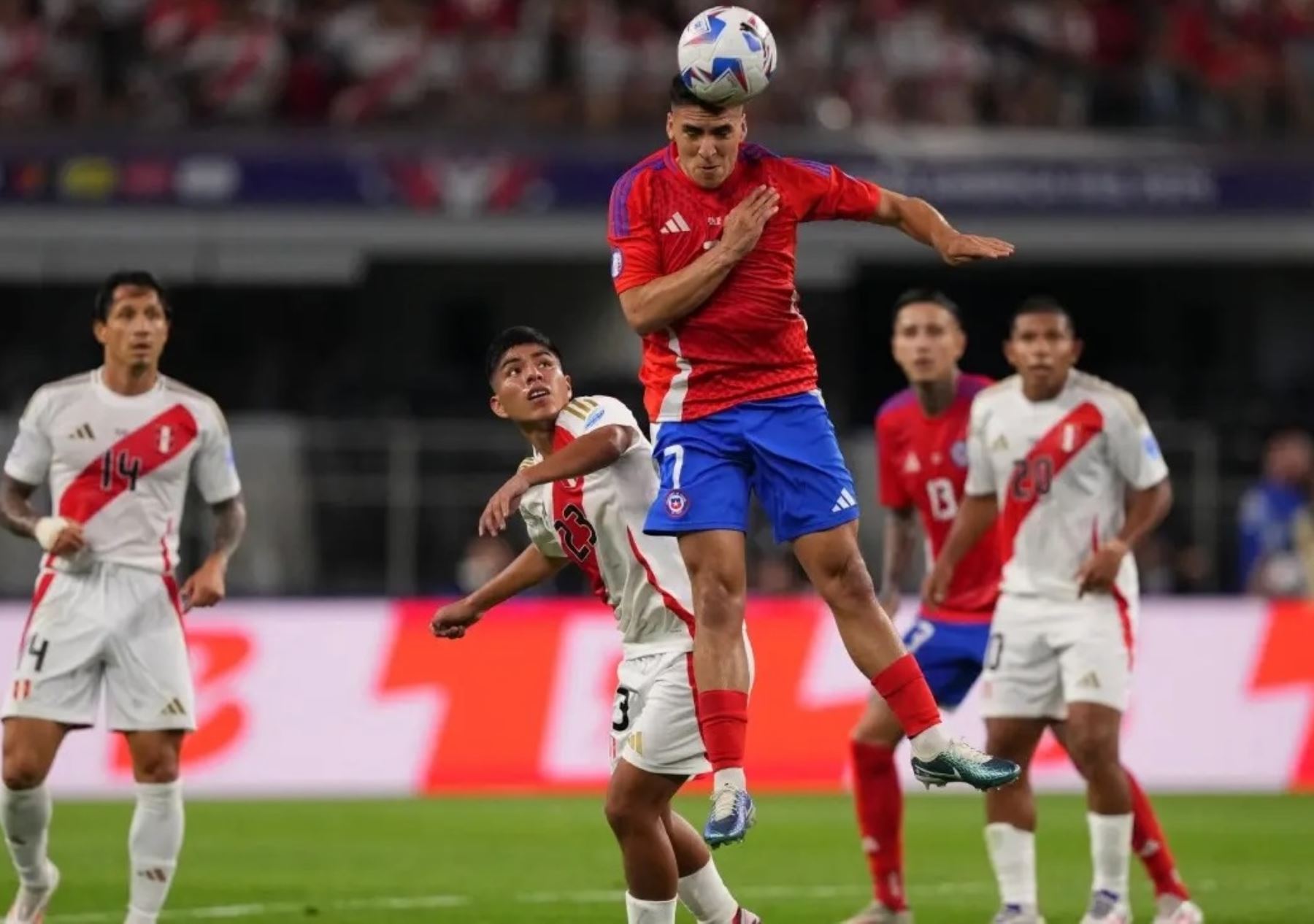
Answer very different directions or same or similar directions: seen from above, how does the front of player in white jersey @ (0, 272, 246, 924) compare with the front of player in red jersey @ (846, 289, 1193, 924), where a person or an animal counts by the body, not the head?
same or similar directions

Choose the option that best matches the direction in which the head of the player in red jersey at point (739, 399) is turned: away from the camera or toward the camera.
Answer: toward the camera

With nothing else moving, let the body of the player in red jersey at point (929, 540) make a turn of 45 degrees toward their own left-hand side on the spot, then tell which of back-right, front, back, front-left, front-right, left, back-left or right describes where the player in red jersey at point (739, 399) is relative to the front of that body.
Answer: front-right

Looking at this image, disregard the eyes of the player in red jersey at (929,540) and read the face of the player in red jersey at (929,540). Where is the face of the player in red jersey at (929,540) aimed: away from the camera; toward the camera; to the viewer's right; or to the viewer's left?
toward the camera

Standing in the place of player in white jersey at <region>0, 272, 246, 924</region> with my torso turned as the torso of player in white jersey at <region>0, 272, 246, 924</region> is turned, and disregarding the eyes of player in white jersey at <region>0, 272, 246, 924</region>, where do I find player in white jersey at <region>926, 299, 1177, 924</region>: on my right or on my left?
on my left

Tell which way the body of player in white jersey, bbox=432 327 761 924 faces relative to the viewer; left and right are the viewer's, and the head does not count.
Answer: facing the viewer and to the left of the viewer

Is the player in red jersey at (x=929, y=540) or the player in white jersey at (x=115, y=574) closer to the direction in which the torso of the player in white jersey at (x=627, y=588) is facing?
the player in white jersey

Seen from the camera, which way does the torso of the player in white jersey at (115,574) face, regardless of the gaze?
toward the camera

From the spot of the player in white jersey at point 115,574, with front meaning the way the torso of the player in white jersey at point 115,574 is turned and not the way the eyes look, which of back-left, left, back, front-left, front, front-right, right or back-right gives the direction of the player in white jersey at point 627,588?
front-left

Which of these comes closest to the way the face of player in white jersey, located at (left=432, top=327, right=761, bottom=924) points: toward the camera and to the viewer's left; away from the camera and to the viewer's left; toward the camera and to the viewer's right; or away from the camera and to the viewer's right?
toward the camera and to the viewer's right

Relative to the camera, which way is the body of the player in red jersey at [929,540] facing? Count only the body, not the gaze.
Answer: toward the camera

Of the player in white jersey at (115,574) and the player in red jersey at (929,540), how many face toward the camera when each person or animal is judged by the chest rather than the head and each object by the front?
2

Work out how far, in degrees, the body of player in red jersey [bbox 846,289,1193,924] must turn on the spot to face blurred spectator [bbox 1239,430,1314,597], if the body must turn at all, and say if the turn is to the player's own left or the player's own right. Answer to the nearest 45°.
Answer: approximately 180°
